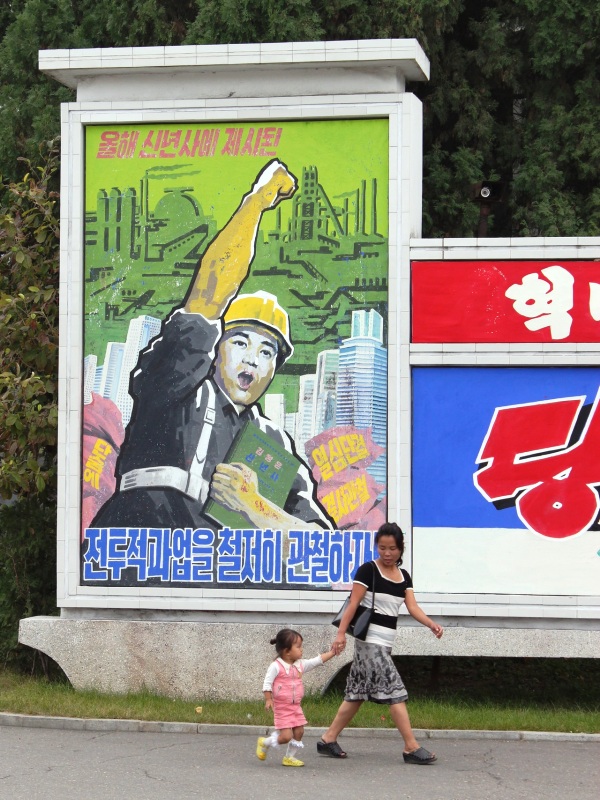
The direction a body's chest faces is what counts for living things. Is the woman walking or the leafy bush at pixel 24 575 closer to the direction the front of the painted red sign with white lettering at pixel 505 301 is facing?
the woman walking

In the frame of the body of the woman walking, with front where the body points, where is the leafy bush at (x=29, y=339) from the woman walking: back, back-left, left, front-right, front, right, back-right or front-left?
back

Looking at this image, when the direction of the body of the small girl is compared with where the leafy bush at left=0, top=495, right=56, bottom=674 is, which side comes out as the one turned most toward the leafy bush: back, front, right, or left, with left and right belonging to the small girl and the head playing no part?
back

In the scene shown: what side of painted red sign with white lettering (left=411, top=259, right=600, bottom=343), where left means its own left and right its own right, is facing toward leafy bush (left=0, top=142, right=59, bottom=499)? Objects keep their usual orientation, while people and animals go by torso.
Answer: right

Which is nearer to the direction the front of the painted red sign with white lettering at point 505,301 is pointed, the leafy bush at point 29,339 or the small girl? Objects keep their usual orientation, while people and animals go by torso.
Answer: the small girl

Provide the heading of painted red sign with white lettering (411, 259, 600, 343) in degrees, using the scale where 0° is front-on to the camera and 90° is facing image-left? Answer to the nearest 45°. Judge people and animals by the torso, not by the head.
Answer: approximately 0°

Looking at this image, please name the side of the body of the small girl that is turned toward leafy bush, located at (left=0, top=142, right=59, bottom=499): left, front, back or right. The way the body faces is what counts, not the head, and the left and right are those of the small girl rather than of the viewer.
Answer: back

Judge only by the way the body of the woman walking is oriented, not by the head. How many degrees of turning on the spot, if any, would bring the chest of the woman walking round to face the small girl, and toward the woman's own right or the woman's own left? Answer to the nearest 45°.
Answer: approximately 135° to the woman's own right

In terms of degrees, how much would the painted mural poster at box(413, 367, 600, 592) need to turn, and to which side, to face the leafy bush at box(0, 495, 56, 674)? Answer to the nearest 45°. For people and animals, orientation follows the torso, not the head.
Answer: approximately 90° to its right

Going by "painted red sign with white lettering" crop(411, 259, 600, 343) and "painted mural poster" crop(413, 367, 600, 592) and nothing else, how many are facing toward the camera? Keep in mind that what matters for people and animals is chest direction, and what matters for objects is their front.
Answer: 2

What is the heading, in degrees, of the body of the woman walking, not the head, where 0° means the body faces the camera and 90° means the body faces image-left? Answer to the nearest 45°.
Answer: approximately 315°
